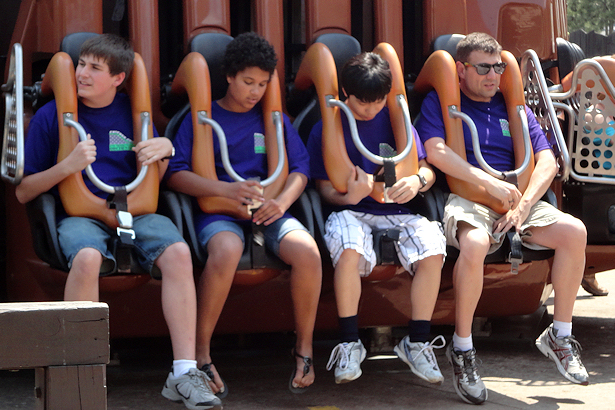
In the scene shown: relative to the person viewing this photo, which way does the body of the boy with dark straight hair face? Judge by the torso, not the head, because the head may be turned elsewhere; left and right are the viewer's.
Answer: facing the viewer

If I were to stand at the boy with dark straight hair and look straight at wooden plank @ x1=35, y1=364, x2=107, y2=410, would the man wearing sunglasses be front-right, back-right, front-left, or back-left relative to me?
back-left

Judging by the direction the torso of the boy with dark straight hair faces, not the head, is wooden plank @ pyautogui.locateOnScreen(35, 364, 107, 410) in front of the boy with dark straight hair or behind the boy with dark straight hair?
in front

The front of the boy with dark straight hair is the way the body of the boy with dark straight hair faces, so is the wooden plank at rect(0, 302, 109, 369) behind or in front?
in front
